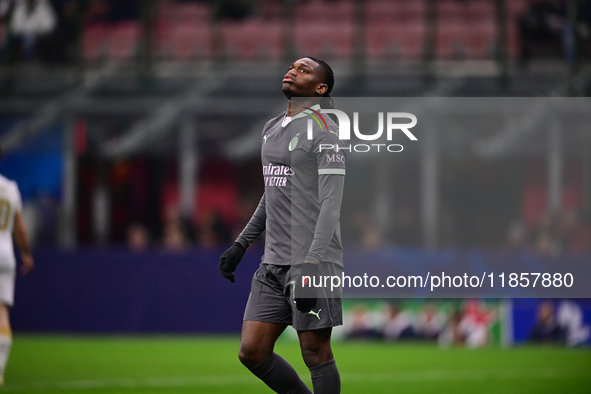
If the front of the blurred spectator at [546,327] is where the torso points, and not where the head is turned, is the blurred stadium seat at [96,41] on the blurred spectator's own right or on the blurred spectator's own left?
on the blurred spectator's own right

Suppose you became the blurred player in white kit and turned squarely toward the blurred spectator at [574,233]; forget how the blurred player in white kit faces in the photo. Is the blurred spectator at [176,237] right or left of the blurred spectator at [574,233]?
left

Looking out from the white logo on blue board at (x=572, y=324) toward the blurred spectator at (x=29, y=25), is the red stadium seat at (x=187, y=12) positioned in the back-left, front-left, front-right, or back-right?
front-right

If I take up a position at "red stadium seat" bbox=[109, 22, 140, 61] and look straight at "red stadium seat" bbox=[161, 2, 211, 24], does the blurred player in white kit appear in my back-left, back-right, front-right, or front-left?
back-right

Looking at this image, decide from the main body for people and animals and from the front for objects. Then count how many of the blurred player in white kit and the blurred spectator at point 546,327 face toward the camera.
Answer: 1

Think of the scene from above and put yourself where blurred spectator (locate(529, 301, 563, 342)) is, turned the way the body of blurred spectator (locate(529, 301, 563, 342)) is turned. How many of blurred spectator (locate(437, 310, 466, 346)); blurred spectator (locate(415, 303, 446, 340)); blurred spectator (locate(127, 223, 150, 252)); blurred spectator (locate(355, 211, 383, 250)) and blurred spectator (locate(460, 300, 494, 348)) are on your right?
5

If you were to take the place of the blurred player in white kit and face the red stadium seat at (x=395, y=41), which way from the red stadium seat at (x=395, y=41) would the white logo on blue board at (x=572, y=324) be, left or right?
right

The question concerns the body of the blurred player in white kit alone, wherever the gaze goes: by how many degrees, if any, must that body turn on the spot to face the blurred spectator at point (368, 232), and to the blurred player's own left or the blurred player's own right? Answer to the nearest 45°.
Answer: approximately 45° to the blurred player's own right

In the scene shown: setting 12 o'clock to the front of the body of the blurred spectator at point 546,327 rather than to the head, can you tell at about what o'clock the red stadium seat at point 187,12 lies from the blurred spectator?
The red stadium seat is roughly at 4 o'clock from the blurred spectator.

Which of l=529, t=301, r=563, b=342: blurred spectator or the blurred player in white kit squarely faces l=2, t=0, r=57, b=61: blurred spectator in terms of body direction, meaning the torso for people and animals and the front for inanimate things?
the blurred player in white kit

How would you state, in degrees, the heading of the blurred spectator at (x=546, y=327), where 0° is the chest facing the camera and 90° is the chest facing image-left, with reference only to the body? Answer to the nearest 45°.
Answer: approximately 0°

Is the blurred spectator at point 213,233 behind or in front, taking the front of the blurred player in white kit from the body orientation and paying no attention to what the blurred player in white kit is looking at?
in front

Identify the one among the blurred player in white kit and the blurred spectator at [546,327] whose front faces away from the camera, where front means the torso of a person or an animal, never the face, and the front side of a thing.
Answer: the blurred player in white kit

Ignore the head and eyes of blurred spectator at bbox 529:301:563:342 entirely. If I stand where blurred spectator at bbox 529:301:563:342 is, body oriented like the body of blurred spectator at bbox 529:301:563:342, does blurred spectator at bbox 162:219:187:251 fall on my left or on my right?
on my right

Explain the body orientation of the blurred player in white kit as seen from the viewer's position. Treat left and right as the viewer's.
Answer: facing away from the viewer

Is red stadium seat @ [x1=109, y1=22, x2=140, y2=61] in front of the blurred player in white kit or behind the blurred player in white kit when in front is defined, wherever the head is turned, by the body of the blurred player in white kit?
in front
